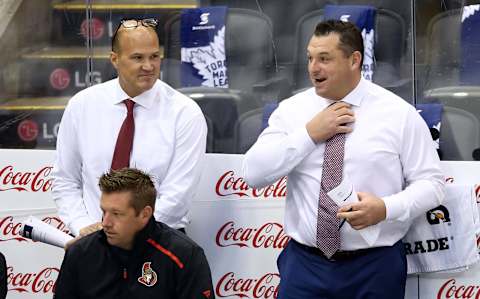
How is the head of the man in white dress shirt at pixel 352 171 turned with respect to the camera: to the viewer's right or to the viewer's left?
to the viewer's left

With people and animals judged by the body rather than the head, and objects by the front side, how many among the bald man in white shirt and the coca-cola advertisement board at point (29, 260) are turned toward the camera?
2

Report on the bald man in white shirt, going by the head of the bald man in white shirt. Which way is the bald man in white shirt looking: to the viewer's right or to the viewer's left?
to the viewer's right

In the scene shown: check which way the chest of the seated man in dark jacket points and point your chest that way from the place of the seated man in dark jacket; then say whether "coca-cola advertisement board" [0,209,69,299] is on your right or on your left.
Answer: on your right

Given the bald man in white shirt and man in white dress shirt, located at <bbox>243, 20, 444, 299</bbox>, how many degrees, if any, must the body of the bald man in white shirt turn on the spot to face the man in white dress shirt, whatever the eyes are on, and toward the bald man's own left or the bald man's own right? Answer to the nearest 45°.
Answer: approximately 45° to the bald man's own left

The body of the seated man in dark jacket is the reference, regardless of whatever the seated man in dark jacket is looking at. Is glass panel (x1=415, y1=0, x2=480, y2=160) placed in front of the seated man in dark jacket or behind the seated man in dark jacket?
behind

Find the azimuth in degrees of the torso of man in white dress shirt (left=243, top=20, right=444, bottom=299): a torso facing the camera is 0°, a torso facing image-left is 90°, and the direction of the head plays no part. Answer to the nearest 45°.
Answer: approximately 45°
